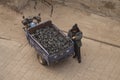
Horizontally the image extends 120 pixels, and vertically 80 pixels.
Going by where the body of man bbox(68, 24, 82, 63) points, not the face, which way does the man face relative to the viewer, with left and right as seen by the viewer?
facing the viewer and to the left of the viewer

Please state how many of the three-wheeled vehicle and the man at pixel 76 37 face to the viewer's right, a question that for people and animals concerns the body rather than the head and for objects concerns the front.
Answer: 0

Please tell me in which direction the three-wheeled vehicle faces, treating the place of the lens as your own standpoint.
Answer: facing away from the viewer and to the left of the viewer

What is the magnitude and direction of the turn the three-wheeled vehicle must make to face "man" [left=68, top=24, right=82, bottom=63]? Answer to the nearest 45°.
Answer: approximately 135° to its right
